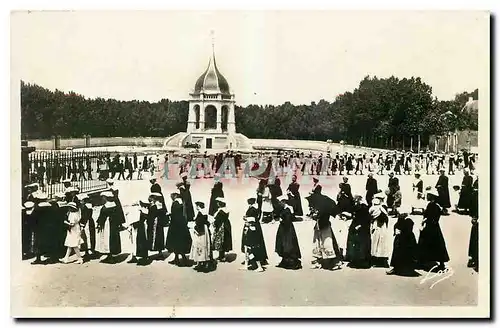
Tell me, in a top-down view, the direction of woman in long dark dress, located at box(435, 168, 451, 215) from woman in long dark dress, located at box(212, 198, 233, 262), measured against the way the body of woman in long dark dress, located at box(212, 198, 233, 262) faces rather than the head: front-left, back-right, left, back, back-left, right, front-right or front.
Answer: back

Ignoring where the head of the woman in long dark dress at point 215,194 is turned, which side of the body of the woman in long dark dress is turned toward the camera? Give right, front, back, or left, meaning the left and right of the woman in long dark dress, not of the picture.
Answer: right

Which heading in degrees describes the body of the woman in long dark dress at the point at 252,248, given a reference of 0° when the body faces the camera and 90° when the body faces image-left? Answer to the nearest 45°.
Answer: approximately 90°

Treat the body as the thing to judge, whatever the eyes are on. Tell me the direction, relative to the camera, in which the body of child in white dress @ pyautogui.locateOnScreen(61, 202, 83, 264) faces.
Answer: to the viewer's left

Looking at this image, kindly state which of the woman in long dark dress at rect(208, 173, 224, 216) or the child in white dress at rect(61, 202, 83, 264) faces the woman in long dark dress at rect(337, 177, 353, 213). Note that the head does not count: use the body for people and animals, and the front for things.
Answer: the woman in long dark dress at rect(208, 173, 224, 216)

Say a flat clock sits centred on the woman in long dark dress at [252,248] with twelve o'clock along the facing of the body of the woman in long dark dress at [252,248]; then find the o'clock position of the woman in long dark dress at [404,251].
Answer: the woman in long dark dress at [404,251] is roughly at 6 o'clock from the woman in long dark dress at [252,248].

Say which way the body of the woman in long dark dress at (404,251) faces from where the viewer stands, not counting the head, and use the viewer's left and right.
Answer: facing to the left of the viewer

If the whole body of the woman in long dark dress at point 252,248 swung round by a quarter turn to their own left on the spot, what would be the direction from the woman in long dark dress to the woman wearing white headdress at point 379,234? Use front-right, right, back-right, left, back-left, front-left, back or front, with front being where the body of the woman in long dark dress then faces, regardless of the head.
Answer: left

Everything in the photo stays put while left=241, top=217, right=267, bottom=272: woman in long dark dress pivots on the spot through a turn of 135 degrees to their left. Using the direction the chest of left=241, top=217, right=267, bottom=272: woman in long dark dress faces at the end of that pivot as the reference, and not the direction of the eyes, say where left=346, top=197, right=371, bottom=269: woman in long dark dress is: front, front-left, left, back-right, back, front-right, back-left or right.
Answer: front-left

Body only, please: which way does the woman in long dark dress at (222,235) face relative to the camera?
to the viewer's left

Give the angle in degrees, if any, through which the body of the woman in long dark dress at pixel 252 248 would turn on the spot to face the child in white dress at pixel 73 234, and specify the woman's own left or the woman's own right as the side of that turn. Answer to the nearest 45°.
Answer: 0° — they already face them

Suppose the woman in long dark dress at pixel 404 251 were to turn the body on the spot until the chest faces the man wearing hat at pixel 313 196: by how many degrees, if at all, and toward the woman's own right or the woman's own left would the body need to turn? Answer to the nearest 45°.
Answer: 0° — they already face them
